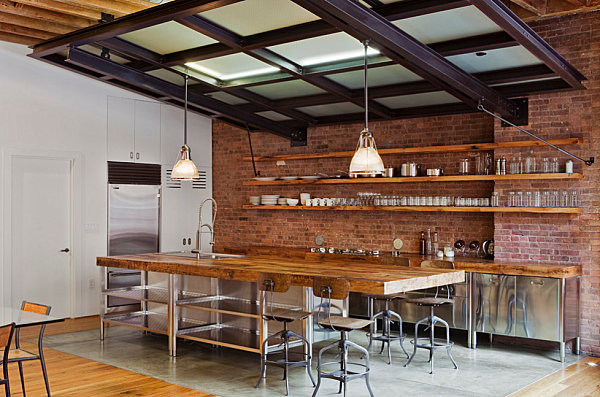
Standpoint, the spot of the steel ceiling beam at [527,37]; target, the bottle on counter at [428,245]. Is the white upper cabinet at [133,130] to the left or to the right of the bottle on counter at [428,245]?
left

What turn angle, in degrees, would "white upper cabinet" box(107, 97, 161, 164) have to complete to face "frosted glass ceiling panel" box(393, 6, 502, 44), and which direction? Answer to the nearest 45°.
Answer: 0° — it already faces it

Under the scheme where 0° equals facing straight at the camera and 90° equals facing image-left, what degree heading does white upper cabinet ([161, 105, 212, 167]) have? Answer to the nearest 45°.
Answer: approximately 315°

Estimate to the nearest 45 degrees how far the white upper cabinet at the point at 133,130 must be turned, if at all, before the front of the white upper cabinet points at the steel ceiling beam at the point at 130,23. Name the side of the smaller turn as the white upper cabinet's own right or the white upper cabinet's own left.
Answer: approximately 45° to the white upper cabinet's own right

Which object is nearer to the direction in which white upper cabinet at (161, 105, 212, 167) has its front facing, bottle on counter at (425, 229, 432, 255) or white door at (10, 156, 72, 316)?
the bottle on counter

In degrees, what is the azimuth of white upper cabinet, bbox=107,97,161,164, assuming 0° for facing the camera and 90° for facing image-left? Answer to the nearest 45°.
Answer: approximately 315°
